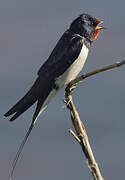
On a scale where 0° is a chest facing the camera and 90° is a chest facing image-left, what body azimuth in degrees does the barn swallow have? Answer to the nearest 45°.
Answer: approximately 270°
